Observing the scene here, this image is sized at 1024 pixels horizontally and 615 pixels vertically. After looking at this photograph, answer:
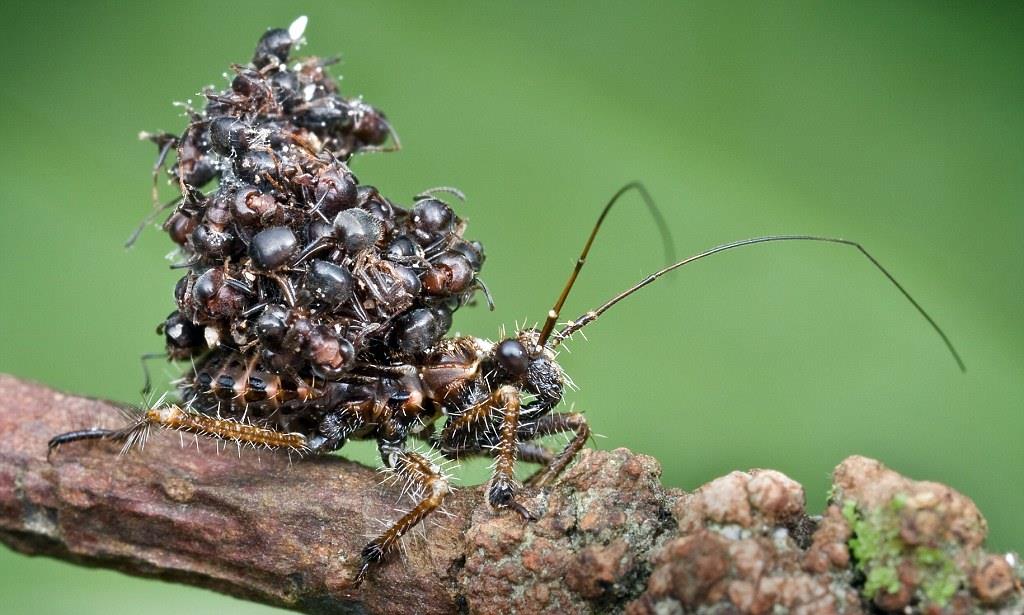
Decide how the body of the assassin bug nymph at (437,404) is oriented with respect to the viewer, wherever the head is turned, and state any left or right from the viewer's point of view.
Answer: facing to the right of the viewer
